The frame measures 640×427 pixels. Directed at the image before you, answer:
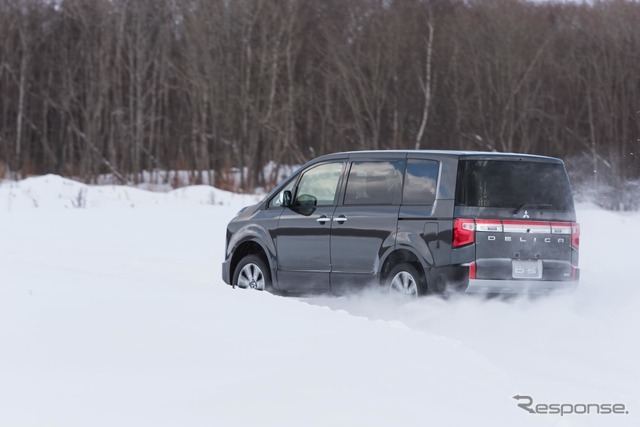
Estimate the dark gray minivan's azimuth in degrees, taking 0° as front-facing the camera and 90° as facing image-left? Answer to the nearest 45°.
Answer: approximately 135°
